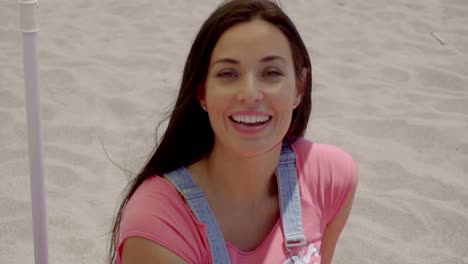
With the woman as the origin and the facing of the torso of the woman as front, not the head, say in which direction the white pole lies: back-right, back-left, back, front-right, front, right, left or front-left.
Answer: right

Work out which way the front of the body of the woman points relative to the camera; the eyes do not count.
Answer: toward the camera
